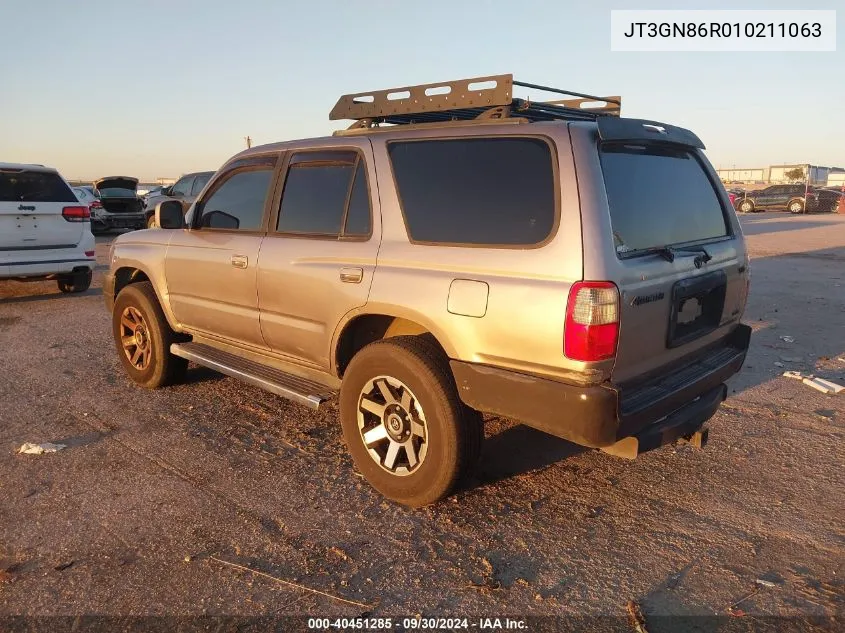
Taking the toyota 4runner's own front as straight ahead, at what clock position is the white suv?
The white suv is roughly at 12 o'clock from the toyota 4runner.

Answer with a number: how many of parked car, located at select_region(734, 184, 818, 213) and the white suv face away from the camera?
1

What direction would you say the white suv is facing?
away from the camera

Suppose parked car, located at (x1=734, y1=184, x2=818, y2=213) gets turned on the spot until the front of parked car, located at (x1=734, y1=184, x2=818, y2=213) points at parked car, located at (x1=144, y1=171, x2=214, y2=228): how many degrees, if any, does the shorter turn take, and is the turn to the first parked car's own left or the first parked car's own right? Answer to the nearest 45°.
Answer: approximately 45° to the first parked car's own left

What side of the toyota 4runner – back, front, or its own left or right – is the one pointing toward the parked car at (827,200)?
right

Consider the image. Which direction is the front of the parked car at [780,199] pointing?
to the viewer's left

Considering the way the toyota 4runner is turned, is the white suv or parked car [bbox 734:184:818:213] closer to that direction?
the white suv

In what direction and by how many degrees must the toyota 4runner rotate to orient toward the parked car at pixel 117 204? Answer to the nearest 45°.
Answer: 0° — it already faces it

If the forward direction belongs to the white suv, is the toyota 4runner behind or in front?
behind

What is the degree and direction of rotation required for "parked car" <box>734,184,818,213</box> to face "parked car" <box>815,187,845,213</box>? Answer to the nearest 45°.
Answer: approximately 180°

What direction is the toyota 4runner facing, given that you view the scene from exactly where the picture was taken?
facing away from the viewer and to the left of the viewer

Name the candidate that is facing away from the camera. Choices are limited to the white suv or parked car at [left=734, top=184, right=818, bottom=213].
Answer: the white suv

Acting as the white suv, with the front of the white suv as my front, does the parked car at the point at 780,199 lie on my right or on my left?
on my right
